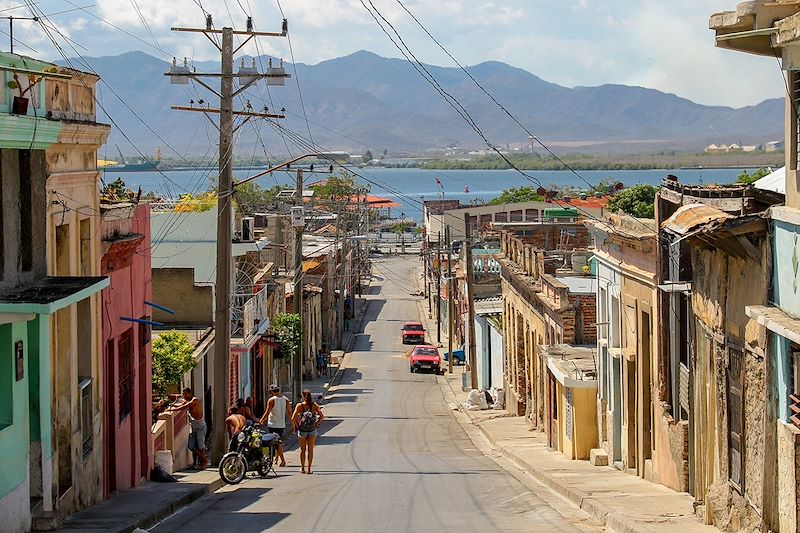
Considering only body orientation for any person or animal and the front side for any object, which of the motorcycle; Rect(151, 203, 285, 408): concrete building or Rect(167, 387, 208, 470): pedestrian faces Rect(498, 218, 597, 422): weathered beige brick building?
Rect(151, 203, 285, 408): concrete building

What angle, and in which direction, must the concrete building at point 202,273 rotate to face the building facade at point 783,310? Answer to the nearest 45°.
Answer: approximately 90° to its right

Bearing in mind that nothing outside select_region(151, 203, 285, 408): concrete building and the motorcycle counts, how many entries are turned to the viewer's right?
1

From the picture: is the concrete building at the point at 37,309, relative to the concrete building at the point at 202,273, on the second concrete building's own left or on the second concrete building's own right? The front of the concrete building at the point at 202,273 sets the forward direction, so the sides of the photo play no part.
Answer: on the second concrete building's own right

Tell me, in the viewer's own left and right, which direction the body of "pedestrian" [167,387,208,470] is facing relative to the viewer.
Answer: facing to the left of the viewer

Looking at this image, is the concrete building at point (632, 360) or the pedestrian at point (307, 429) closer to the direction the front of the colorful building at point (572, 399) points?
the pedestrian

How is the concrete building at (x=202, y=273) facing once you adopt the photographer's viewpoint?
facing to the right of the viewer

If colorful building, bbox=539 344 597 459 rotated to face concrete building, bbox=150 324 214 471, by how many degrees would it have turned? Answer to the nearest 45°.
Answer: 0° — it already faces it

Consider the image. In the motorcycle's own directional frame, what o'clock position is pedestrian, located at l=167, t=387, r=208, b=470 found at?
The pedestrian is roughly at 4 o'clock from the motorcycle.

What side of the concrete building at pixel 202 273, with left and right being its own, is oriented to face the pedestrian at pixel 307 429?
right

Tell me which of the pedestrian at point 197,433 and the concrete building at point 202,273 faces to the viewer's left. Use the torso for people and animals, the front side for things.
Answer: the pedestrian

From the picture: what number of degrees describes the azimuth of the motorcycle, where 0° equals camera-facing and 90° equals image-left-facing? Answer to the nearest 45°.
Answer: approximately 45°

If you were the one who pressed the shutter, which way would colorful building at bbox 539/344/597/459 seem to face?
facing to the left of the viewer

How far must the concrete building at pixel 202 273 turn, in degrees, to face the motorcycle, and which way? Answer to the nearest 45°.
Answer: approximately 90° to its right

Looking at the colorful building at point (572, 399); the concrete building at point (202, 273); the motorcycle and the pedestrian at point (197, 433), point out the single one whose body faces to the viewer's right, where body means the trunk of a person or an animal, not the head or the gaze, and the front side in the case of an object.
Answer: the concrete building
